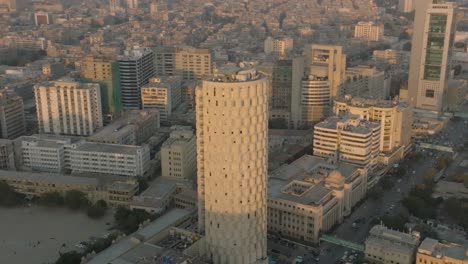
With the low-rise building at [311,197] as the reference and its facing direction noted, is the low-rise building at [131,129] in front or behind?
behind

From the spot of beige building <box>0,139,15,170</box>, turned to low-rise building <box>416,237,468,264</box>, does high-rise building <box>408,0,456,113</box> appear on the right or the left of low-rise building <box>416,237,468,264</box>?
left

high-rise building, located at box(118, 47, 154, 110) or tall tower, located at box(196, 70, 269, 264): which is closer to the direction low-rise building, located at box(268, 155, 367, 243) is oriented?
the tall tower

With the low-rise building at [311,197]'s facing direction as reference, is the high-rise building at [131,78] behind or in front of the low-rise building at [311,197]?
behind

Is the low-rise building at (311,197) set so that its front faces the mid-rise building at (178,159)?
no

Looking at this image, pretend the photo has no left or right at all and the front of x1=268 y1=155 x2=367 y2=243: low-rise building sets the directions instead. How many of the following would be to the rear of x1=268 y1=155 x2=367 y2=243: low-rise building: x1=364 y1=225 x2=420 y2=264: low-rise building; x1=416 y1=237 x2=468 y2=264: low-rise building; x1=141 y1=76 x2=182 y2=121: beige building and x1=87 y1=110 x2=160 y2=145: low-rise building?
2

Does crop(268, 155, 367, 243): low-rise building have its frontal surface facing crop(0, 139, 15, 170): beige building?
no

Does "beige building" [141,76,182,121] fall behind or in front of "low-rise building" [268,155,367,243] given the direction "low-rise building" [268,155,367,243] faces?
behind

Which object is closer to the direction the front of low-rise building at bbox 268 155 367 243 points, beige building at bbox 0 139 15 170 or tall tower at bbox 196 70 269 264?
the tall tower

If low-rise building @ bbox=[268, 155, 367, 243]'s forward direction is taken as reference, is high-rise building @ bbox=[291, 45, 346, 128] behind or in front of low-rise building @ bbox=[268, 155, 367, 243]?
behind

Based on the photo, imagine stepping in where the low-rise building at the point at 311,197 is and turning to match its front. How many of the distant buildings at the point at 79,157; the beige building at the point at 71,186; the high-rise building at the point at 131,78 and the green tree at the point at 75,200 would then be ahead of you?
0

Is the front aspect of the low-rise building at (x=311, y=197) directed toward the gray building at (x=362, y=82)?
no

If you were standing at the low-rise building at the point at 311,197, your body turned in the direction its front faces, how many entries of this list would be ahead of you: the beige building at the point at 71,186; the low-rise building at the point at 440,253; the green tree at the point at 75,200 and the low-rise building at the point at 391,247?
2

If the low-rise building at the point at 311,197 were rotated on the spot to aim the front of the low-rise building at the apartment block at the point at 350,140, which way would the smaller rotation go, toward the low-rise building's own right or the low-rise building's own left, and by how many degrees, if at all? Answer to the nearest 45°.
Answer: approximately 135° to the low-rise building's own left
